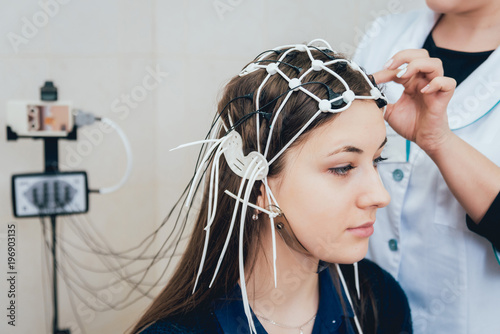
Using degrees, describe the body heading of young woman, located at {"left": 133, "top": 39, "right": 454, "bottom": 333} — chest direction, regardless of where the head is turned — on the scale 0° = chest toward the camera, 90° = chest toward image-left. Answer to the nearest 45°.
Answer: approximately 315°

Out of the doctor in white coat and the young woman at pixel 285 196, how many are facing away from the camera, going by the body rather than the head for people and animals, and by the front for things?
0

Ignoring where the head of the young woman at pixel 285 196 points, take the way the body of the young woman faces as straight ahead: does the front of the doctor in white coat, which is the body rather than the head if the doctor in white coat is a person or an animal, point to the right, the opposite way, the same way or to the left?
to the right

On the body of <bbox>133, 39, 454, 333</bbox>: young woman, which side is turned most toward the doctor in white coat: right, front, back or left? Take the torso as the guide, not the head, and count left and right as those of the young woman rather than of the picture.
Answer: left

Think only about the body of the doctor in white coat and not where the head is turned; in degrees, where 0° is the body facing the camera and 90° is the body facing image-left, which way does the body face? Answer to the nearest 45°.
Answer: approximately 45°

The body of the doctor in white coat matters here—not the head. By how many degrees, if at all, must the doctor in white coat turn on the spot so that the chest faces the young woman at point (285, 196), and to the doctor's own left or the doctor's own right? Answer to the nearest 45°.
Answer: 0° — they already face them
